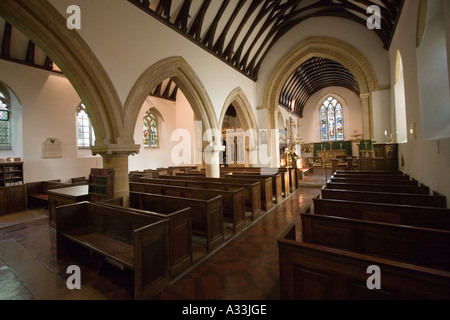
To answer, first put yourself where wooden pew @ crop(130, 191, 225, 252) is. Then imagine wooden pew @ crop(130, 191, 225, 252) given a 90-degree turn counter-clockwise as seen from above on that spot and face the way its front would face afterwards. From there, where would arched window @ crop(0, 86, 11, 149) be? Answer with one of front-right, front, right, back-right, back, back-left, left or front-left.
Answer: front

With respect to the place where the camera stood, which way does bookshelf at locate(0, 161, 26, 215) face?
facing the viewer and to the right of the viewer

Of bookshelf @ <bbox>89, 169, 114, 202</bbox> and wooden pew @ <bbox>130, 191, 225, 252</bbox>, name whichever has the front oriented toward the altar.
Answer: the wooden pew

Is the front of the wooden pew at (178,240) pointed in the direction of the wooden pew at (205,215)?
yes

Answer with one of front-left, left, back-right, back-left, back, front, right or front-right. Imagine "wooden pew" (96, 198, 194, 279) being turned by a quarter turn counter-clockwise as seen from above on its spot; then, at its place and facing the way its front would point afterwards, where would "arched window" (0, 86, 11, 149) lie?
front

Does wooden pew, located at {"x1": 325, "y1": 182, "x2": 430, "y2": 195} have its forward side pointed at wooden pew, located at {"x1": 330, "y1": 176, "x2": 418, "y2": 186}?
yes

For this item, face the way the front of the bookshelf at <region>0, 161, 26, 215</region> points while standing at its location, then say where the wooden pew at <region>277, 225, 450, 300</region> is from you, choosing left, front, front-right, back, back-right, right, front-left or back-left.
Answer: front-right

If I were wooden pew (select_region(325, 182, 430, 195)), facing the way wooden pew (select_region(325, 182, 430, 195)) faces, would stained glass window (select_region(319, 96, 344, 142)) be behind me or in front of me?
in front

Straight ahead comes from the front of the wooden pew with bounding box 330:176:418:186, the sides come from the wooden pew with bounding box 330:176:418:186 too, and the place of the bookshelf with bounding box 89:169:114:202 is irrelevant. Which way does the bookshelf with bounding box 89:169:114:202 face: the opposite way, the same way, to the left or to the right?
the opposite way

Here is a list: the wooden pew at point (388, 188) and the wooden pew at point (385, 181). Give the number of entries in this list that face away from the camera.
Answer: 2

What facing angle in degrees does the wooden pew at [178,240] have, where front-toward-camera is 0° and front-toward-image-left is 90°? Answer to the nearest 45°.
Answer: approximately 225°

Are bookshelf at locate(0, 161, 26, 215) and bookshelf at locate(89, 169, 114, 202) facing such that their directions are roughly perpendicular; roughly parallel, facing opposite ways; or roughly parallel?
roughly perpendicular

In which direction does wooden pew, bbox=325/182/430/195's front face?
away from the camera

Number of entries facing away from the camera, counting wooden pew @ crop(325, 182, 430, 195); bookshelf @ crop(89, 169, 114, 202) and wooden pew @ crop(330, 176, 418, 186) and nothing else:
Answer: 2

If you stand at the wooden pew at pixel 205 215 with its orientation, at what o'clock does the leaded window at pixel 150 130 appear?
The leaded window is roughly at 10 o'clock from the wooden pew.
